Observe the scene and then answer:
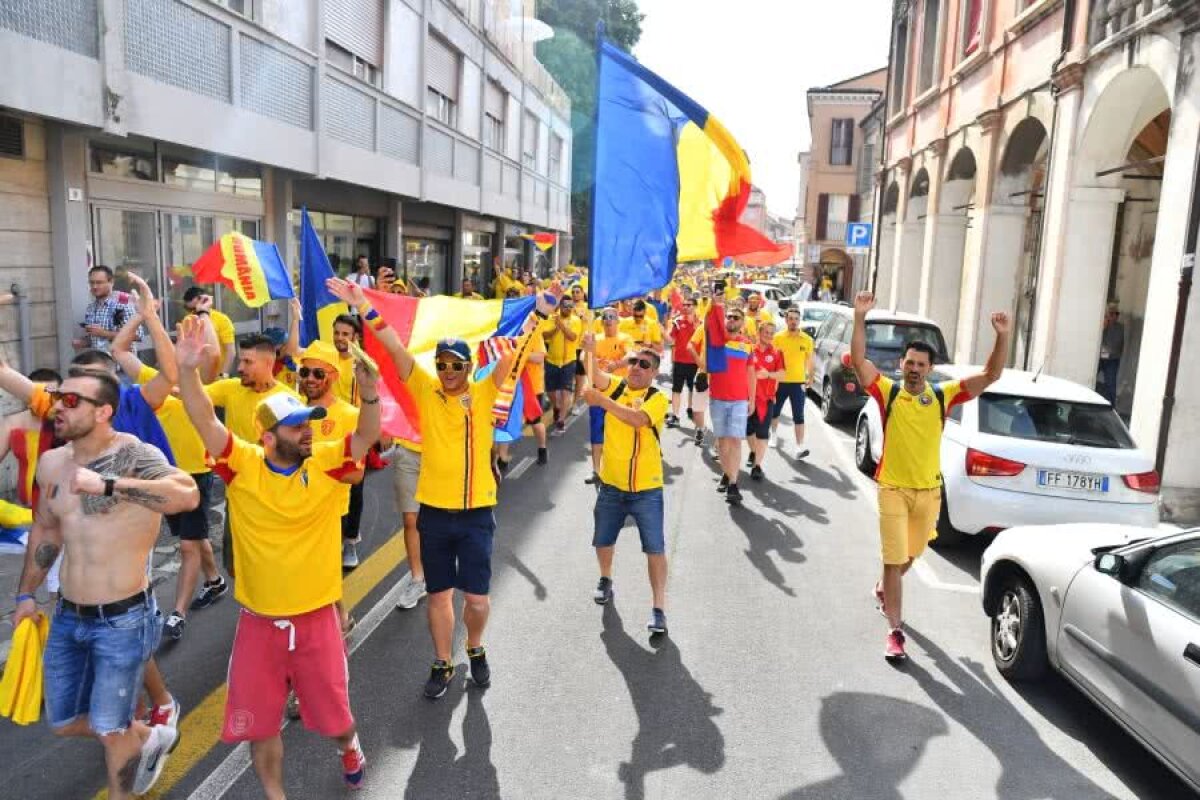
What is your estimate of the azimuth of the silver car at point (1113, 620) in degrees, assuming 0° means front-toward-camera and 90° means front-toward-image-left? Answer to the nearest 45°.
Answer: approximately 135°

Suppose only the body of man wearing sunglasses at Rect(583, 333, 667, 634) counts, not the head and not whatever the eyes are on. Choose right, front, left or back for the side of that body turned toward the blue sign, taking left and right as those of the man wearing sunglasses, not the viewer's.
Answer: back

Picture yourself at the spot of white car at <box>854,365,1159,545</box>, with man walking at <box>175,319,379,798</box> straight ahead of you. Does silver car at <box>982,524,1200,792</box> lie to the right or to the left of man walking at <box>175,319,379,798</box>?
left

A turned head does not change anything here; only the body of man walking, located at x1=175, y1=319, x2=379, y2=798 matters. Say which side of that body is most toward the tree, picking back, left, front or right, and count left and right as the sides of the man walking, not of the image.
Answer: back

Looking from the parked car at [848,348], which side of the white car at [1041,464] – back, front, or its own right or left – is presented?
front

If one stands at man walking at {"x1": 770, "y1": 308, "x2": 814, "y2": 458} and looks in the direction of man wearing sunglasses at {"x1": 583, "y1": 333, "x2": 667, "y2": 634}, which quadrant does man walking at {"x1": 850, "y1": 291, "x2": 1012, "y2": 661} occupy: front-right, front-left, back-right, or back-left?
front-left

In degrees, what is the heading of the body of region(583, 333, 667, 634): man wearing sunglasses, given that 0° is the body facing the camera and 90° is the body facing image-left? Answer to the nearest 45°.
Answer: approximately 0°

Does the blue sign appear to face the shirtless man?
yes

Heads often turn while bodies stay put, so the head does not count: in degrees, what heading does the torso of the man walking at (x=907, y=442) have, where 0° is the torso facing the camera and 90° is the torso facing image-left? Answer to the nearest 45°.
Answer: approximately 0°

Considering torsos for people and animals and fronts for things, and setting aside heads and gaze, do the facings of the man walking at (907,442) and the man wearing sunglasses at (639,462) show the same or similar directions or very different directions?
same or similar directions

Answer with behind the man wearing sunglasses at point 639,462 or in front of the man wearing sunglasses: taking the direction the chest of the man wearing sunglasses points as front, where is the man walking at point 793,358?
behind

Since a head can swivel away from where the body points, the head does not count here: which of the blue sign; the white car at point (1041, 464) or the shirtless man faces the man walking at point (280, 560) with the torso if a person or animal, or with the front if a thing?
the blue sign

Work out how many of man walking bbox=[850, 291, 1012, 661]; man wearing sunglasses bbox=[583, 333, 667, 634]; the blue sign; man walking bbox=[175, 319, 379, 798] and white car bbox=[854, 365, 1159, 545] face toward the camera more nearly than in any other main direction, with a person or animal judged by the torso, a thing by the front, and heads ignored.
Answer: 4

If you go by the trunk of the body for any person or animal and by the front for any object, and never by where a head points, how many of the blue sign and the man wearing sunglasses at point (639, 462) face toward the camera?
2

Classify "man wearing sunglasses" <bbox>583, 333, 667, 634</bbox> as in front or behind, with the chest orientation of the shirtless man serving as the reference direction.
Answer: behind

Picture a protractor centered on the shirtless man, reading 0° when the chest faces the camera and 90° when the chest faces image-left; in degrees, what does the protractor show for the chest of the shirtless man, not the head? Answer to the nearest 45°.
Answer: approximately 45°

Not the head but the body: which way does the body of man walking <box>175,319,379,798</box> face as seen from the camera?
toward the camera

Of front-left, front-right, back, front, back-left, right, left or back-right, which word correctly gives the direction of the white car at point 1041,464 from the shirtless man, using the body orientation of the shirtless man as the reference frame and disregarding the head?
back-left

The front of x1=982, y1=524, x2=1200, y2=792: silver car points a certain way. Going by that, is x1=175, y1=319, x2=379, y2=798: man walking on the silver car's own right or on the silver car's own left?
on the silver car's own left

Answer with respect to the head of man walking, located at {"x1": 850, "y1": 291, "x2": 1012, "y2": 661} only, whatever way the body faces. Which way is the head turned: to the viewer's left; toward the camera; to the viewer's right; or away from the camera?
toward the camera
